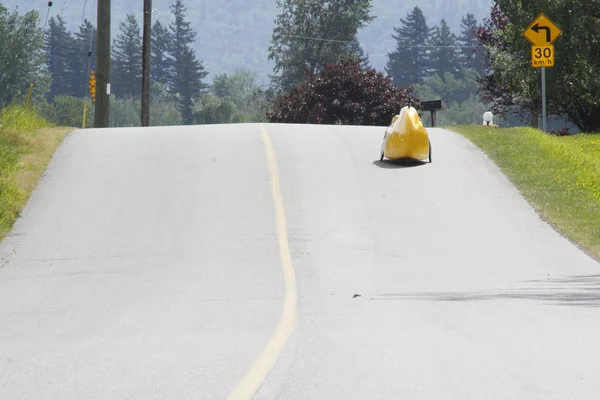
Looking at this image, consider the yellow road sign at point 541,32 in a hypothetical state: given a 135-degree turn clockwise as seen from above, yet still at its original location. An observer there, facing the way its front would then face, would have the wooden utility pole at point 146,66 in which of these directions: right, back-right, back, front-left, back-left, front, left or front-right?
front

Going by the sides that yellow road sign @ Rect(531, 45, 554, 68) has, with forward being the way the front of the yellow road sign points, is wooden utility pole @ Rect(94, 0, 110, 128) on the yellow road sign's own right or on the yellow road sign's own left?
on the yellow road sign's own right

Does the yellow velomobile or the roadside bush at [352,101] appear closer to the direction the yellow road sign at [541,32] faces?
the yellow velomobile

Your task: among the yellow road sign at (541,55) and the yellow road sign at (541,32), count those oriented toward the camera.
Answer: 2
